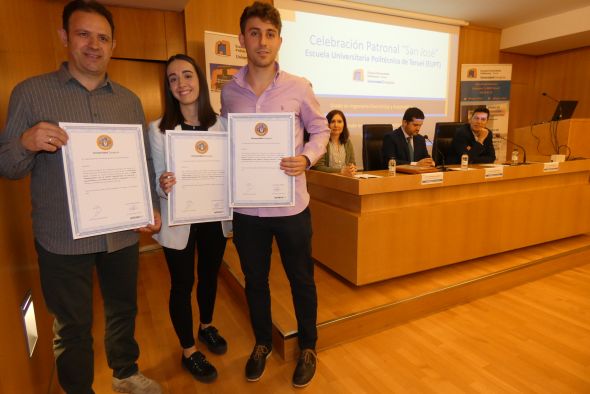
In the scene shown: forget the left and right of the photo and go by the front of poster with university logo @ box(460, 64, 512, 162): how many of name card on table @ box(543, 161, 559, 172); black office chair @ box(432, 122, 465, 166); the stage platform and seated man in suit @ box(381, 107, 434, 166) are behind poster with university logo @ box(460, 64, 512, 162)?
0

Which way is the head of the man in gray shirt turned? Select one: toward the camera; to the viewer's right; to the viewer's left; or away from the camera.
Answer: toward the camera

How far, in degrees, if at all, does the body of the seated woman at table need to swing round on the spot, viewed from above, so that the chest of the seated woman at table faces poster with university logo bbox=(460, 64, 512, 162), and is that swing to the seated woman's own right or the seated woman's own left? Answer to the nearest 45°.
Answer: approximately 135° to the seated woman's own left

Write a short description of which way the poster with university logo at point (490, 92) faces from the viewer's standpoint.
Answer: facing the viewer

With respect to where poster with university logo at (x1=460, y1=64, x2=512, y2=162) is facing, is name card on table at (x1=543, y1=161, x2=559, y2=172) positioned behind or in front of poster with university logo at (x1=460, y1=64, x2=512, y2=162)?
in front

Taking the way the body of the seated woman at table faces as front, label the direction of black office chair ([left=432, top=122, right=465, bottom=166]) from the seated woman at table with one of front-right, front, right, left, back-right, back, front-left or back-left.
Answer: back-left

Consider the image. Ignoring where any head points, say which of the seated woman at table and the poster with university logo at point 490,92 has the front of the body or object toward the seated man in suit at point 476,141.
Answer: the poster with university logo

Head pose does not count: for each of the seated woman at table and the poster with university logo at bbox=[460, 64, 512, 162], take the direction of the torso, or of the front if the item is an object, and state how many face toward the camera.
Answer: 2

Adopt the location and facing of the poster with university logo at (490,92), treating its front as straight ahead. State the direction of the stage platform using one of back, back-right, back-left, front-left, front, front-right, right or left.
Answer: front

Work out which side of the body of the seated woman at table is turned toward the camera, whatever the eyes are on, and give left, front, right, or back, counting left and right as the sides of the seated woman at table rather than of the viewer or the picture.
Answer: front

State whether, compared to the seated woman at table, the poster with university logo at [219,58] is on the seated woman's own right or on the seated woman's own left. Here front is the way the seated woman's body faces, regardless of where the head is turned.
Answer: on the seated woman's own right

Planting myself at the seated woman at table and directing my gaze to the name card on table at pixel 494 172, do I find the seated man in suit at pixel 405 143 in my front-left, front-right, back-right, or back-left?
front-left

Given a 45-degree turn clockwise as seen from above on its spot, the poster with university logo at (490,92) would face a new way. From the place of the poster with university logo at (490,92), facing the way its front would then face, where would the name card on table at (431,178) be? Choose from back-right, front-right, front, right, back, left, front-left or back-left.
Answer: front-left

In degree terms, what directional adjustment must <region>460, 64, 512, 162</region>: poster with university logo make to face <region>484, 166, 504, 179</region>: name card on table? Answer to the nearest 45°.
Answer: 0° — it already faces it

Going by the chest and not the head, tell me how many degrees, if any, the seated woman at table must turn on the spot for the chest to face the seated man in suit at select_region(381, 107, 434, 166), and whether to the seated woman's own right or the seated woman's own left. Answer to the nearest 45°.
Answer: approximately 90° to the seated woman's own left

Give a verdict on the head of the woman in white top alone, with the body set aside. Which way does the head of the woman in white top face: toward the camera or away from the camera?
toward the camera

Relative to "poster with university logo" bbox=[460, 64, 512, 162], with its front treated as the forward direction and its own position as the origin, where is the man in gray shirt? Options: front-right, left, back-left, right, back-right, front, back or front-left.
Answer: front

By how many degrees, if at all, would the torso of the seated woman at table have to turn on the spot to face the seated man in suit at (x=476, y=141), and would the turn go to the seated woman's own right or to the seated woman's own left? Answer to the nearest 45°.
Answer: approximately 90° to the seated woman's own left

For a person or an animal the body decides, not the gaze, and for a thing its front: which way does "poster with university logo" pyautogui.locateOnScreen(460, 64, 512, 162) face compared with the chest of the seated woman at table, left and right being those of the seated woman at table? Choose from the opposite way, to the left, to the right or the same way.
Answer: the same way

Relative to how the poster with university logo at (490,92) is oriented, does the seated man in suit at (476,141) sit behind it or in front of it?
in front
